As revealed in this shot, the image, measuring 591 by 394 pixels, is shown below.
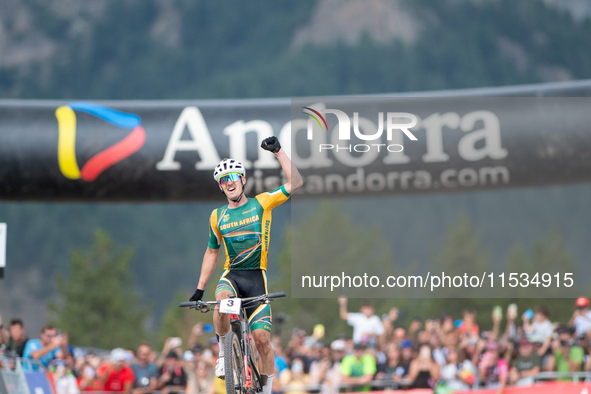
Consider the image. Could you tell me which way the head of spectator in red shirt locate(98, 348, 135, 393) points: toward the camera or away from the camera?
toward the camera

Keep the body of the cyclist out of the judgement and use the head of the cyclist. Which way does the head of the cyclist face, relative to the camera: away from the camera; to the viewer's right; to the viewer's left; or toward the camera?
toward the camera

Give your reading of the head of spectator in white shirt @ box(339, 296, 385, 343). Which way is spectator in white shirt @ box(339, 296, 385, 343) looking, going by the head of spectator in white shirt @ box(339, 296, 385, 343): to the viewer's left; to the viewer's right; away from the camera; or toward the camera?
toward the camera

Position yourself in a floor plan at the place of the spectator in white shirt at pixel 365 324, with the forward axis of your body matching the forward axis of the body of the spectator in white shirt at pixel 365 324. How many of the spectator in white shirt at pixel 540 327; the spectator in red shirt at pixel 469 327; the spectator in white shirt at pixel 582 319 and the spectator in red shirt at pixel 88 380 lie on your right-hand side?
1

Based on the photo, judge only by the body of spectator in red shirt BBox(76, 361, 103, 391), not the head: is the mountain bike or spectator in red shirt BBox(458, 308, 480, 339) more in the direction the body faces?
the mountain bike

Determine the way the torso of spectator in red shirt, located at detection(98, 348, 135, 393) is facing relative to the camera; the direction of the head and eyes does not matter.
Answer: toward the camera

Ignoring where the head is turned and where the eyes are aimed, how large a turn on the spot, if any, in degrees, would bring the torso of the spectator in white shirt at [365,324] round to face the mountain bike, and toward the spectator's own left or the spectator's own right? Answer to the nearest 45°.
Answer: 0° — they already face it

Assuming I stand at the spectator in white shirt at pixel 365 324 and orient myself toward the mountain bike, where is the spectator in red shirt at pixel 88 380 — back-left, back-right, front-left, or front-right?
front-right

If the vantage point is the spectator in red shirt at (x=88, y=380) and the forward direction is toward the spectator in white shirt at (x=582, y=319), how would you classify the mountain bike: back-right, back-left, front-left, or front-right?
front-right

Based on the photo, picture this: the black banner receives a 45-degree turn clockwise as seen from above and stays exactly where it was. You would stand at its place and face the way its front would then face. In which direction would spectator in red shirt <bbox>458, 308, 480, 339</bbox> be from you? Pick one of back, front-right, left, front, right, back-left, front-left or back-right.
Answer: back

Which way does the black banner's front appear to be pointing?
toward the camera

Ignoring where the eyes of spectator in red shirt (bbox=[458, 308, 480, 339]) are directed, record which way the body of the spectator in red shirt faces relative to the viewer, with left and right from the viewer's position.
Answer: facing the viewer

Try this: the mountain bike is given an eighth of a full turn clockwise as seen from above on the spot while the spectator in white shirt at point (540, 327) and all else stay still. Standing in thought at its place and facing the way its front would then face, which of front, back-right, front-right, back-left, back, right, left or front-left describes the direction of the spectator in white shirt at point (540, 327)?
back

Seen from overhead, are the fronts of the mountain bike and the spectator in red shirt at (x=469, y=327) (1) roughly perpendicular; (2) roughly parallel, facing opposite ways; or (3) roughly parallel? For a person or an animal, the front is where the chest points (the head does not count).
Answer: roughly parallel

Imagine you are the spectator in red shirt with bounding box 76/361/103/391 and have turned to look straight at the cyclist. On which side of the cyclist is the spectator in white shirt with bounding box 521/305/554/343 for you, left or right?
left

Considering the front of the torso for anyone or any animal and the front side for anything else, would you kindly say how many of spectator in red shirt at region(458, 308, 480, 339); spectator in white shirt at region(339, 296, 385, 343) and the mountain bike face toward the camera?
3

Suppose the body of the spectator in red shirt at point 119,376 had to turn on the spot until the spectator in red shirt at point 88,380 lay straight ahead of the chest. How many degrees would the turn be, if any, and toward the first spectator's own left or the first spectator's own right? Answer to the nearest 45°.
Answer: approximately 135° to the first spectator's own right

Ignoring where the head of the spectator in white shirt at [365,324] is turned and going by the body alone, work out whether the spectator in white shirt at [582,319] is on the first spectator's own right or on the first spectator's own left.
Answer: on the first spectator's own left
